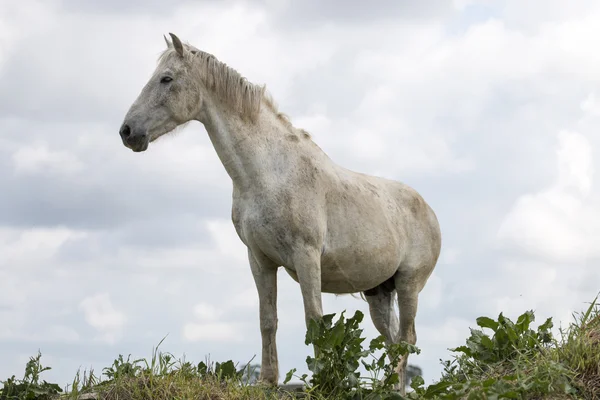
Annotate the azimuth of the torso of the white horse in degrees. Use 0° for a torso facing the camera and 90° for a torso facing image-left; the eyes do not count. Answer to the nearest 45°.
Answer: approximately 45°
